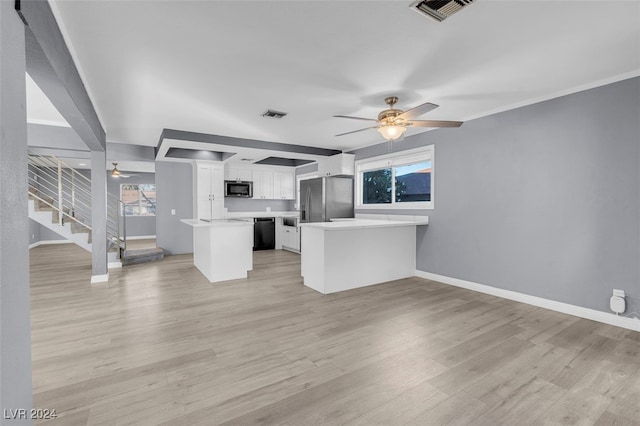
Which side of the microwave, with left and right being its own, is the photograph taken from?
front

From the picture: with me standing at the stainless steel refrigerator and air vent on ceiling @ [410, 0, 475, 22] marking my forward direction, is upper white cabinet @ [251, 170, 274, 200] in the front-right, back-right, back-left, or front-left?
back-right

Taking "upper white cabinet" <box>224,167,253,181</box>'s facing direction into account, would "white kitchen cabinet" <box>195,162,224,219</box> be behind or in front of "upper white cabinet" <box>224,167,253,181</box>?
in front

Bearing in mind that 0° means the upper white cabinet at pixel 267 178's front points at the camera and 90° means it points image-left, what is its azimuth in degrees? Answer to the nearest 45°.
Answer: approximately 0°

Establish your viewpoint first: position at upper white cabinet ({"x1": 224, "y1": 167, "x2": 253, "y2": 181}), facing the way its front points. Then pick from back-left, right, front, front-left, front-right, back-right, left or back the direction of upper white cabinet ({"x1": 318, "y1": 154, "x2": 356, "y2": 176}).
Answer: front-left

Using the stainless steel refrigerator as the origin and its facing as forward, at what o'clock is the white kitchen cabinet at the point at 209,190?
The white kitchen cabinet is roughly at 2 o'clock from the stainless steel refrigerator.

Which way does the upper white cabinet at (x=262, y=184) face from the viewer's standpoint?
toward the camera

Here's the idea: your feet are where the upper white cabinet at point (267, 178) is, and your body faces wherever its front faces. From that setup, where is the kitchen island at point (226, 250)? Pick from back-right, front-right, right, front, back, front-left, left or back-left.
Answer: front

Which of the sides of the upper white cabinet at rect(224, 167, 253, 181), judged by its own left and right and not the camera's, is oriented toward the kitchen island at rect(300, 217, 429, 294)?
front

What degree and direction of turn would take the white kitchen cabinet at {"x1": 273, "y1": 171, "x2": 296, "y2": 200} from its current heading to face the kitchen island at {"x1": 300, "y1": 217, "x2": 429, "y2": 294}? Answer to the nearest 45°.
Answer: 0° — it already faces it

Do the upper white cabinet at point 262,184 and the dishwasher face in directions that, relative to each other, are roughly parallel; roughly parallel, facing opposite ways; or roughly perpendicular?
roughly parallel

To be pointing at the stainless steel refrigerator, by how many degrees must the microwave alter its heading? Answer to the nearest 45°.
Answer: approximately 45° to its left

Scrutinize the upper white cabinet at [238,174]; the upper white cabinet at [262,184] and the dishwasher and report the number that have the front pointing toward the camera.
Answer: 3

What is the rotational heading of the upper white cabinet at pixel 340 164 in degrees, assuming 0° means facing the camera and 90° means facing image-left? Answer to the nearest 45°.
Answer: approximately 45°

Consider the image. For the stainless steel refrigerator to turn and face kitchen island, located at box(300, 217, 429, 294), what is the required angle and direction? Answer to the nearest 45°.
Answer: approximately 45° to its left

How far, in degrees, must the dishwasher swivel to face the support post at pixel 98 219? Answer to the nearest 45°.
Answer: approximately 45° to its right

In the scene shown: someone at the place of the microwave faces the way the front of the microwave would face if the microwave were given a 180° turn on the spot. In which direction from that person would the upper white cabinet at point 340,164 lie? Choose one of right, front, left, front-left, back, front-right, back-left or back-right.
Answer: back-right
